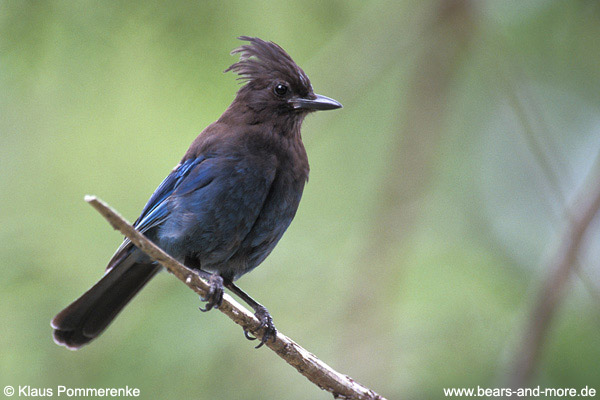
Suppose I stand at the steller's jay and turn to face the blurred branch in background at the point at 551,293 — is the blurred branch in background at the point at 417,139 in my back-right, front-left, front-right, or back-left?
front-left

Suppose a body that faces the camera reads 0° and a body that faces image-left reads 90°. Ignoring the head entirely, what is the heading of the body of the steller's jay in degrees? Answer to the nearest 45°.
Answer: approximately 270°
